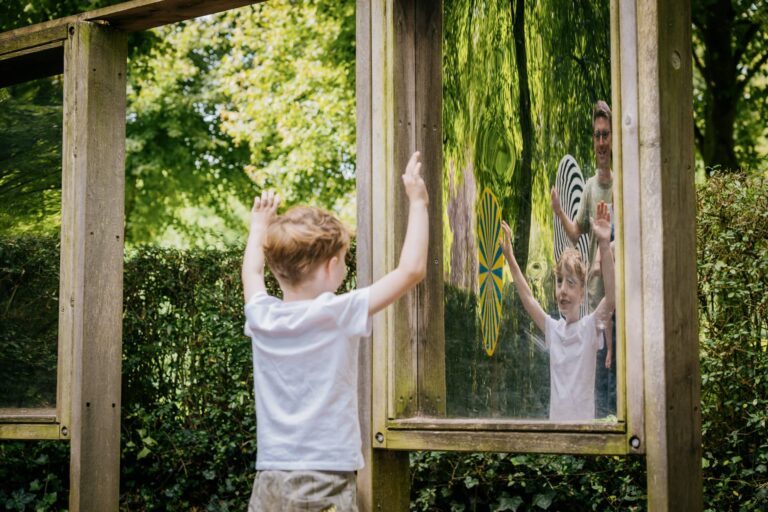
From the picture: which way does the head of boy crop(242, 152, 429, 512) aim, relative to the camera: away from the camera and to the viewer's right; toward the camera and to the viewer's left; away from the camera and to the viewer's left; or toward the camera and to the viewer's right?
away from the camera and to the viewer's right

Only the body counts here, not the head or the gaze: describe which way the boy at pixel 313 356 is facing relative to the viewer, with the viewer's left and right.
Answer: facing away from the viewer and to the right of the viewer

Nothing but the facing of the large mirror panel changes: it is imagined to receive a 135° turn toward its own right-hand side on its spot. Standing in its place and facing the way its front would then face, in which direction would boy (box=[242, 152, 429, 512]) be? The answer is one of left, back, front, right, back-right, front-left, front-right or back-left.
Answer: left

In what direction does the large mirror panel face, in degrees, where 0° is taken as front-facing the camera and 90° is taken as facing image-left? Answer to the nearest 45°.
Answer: approximately 0°
